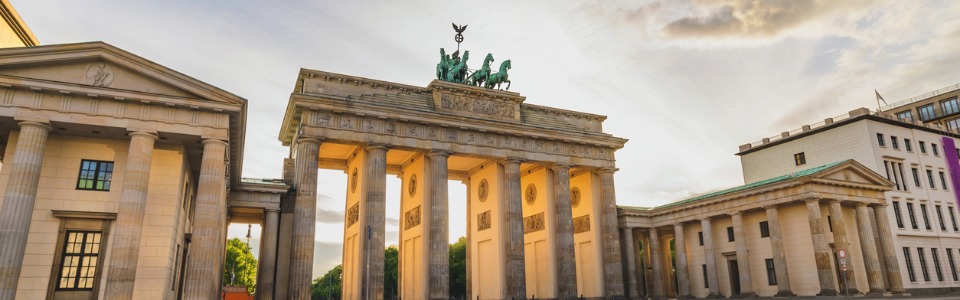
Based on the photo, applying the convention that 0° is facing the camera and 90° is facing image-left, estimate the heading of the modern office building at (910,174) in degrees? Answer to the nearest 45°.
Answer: approximately 315°

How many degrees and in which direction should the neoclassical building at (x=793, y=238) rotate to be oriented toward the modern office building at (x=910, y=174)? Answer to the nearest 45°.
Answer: approximately 90° to its left

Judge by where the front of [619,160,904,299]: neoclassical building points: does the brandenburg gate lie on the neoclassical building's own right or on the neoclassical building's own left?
on the neoclassical building's own right

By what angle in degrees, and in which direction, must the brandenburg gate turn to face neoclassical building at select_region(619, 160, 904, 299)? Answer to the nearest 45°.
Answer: approximately 45° to its left

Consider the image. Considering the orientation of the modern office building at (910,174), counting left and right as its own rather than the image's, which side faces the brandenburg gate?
right

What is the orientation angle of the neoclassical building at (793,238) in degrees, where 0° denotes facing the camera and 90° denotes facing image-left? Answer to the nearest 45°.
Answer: approximately 315°

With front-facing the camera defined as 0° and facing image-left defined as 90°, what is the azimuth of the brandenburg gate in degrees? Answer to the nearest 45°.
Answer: approximately 315°
